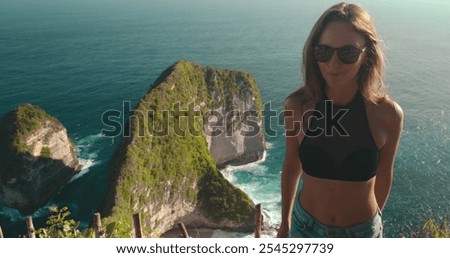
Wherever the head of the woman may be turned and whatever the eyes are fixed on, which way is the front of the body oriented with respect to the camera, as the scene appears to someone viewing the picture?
toward the camera

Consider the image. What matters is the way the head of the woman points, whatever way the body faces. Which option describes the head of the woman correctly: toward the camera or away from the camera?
toward the camera

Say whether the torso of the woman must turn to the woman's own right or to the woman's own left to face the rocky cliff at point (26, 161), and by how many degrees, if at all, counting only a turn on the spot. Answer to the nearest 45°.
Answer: approximately 135° to the woman's own right

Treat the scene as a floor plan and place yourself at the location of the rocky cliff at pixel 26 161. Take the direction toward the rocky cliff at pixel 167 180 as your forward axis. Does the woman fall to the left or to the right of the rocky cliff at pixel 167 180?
right

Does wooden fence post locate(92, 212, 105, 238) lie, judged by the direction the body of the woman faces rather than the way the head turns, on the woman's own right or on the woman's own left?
on the woman's own right
